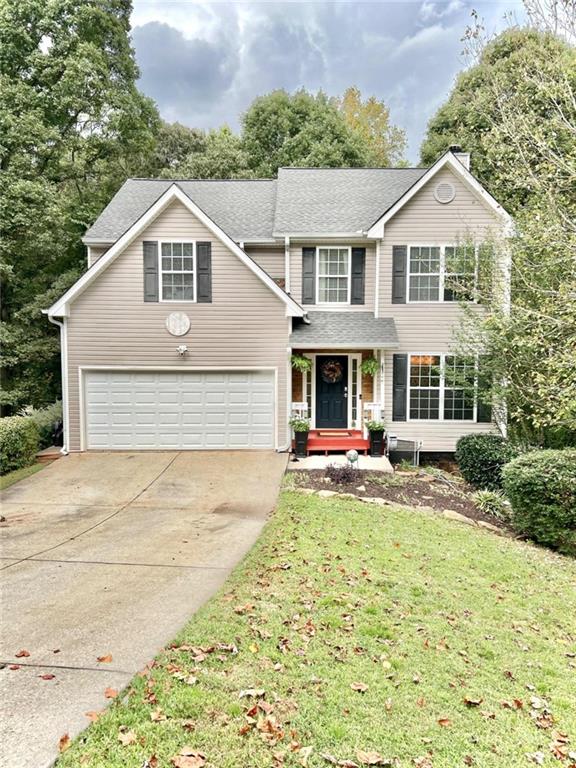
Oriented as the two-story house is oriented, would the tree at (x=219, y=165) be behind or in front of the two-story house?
behind

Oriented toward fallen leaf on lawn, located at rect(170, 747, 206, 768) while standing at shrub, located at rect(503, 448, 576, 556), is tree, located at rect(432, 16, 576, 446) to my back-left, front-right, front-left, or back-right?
back-right

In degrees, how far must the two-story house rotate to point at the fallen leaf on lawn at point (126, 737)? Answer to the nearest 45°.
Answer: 0° — it already faces it

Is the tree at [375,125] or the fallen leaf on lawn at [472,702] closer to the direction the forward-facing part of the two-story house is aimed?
the fallen leaf on lawn

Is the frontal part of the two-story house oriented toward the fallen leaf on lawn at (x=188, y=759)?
yes

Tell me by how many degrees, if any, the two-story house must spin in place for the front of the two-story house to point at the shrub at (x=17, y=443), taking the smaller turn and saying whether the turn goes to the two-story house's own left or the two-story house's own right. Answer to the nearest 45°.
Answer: approximately 90° to the two-story house's own right

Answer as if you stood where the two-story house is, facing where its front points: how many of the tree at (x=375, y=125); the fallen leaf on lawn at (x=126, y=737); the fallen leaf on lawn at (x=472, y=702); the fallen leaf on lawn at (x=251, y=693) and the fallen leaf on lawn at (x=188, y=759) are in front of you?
4

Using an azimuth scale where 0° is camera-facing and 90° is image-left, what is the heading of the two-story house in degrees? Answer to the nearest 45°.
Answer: approximately 0°

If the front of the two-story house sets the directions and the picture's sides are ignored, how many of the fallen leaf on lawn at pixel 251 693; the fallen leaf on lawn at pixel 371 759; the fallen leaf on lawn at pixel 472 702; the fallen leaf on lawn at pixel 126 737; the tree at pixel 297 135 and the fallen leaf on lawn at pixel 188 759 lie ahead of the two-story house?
5

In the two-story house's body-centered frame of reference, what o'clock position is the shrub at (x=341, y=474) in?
The shrub is roughly at 11 o'clock from the two-story house.

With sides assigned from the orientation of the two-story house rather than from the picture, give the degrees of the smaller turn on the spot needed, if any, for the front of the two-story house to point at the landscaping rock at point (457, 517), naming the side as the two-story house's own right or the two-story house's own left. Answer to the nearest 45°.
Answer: approximately 45° to the two-story house's own left
